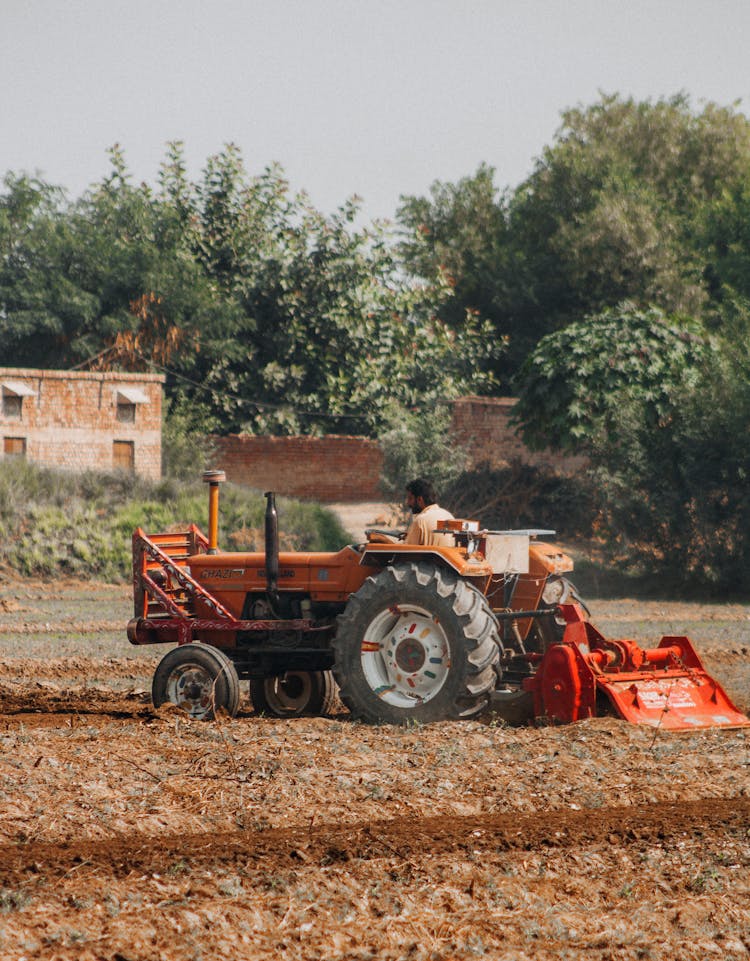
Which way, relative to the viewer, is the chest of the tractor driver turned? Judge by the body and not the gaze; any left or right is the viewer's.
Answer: facing away from the viewer and to the left of the viewer

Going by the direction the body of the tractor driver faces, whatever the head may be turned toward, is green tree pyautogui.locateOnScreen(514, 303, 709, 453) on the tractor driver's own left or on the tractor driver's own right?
on the tractor driver's own right

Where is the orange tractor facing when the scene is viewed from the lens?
facing away from the viewer and to the left of the viewer

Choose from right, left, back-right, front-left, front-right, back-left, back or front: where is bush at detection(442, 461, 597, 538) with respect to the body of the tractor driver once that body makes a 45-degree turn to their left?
right

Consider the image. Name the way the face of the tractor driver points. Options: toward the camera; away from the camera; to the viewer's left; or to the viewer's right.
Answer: to the viewer's left

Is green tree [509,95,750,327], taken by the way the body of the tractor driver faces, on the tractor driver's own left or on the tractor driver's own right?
on the tractor driver's own right
